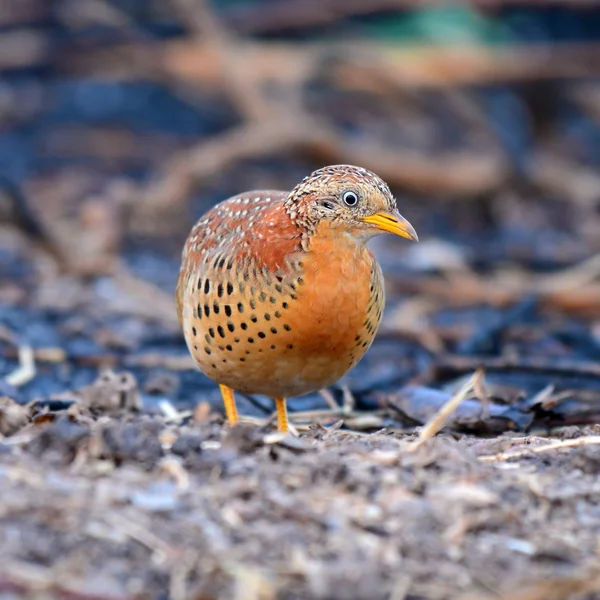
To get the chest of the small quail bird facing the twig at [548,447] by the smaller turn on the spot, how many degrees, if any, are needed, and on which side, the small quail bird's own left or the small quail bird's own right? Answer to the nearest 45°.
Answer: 0° — it already faces it

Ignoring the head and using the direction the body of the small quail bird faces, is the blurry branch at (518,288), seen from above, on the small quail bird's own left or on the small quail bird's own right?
on the small quail bird's own left

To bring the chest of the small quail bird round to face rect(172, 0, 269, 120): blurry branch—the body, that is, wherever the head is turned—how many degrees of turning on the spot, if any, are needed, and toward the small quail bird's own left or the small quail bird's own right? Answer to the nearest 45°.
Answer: approximately 135° to the small quail bird's own left

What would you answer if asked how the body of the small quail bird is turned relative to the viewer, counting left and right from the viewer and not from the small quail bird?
facing the viewer and to the right of the viewer

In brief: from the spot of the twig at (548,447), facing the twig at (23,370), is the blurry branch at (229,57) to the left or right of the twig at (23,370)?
right

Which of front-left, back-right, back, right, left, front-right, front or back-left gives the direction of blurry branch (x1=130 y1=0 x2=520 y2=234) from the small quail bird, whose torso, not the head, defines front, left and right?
back-left

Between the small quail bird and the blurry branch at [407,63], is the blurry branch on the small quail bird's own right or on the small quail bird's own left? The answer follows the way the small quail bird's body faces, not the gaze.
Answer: on the small quail bird's own left

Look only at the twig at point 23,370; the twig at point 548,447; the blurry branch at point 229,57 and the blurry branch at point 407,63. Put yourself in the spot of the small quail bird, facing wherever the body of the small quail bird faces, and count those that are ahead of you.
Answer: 1

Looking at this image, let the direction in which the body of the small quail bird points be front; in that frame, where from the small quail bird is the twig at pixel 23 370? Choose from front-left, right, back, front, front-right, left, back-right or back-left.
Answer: back
